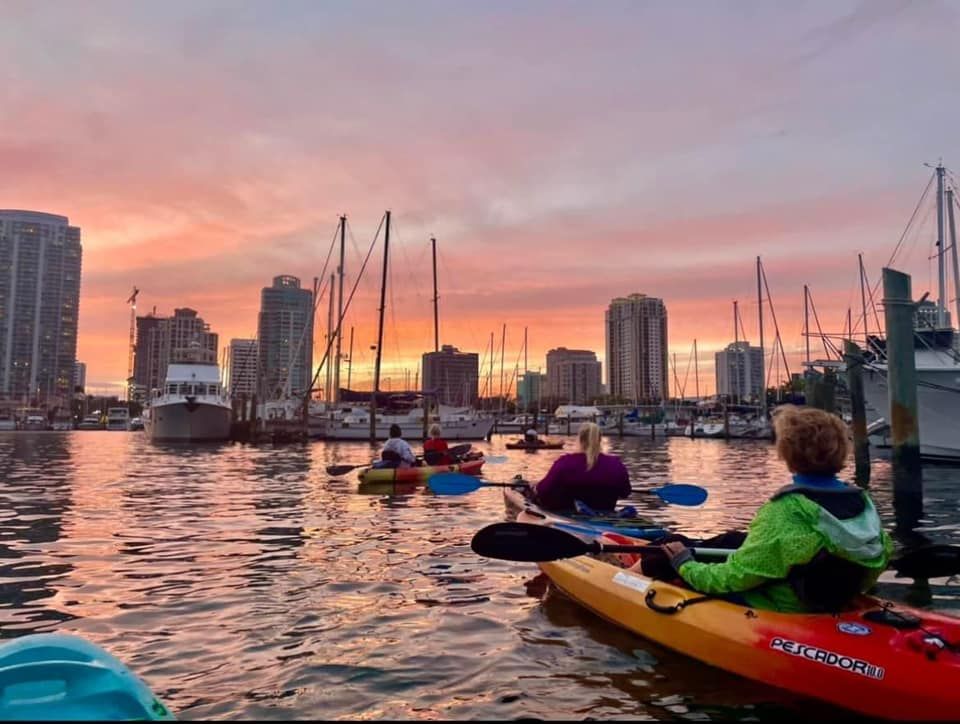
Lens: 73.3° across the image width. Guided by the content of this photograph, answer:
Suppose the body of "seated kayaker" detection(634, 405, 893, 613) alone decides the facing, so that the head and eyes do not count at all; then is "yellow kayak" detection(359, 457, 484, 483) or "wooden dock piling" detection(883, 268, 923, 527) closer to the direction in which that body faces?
the yellow kayak

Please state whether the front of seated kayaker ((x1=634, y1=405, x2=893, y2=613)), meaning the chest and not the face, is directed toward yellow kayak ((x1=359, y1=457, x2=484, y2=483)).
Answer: yes

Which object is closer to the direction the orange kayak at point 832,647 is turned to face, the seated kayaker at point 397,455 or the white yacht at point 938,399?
the seated kayaker

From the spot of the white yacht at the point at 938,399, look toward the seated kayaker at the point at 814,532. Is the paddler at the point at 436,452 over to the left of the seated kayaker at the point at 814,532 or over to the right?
right

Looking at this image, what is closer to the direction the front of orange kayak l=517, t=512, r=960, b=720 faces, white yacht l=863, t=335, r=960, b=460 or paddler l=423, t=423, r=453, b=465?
the paddler

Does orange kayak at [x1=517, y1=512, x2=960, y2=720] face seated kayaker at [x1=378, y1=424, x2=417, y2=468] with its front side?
yes

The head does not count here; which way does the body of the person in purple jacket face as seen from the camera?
away from the camera

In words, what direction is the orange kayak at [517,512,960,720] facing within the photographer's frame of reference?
facing away from the viewer and to the left of the viewer

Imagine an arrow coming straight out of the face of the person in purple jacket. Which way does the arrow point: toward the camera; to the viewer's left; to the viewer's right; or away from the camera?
away from the camera

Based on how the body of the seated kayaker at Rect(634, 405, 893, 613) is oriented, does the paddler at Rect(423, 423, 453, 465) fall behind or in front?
in front

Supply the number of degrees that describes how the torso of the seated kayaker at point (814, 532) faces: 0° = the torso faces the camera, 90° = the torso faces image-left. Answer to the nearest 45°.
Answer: approximately 135°

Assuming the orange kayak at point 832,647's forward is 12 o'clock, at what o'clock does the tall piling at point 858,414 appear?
The tall piling is roughly at 2 o'clock from the orange kayak.

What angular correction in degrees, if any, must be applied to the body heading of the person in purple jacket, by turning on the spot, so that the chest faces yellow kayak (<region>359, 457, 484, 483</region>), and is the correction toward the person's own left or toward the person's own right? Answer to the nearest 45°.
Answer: approximately 45° to the person's own left

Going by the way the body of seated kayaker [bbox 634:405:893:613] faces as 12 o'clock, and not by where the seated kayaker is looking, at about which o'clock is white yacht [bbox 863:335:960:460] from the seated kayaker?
The white yacht is roughly at 2 o'clock from the seated kayaker.

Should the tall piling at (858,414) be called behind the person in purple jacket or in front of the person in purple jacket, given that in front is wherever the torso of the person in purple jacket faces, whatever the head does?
in front

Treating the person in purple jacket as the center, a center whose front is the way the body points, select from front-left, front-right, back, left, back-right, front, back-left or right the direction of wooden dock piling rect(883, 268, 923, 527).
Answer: front-right

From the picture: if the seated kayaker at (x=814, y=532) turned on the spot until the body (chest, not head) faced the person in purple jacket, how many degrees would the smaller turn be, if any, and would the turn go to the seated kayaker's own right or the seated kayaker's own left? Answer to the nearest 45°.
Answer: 0° — they already face them
